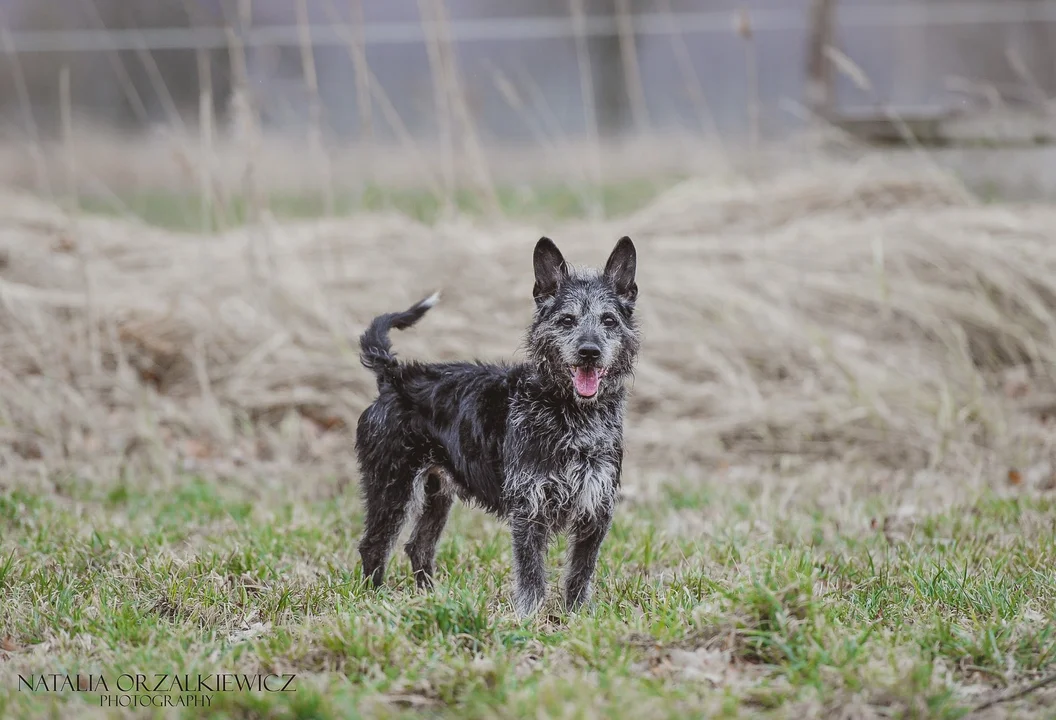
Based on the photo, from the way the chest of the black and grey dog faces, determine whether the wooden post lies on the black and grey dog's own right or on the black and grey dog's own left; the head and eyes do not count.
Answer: on the black and grey dog's own left

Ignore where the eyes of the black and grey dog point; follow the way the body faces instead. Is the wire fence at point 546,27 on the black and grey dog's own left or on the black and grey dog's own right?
on the black and grey dog's own left

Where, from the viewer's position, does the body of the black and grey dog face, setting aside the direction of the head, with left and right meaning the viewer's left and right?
facing the viewer and to the right of the viewer

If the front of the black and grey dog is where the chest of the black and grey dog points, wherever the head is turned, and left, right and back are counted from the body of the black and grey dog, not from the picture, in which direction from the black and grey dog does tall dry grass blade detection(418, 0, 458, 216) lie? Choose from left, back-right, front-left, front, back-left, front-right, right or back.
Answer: back-left

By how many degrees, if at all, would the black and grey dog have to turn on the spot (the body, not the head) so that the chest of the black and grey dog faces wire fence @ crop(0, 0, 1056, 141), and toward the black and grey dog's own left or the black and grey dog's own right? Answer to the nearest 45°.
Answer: approximately 135° to the black and grey dog's own left
